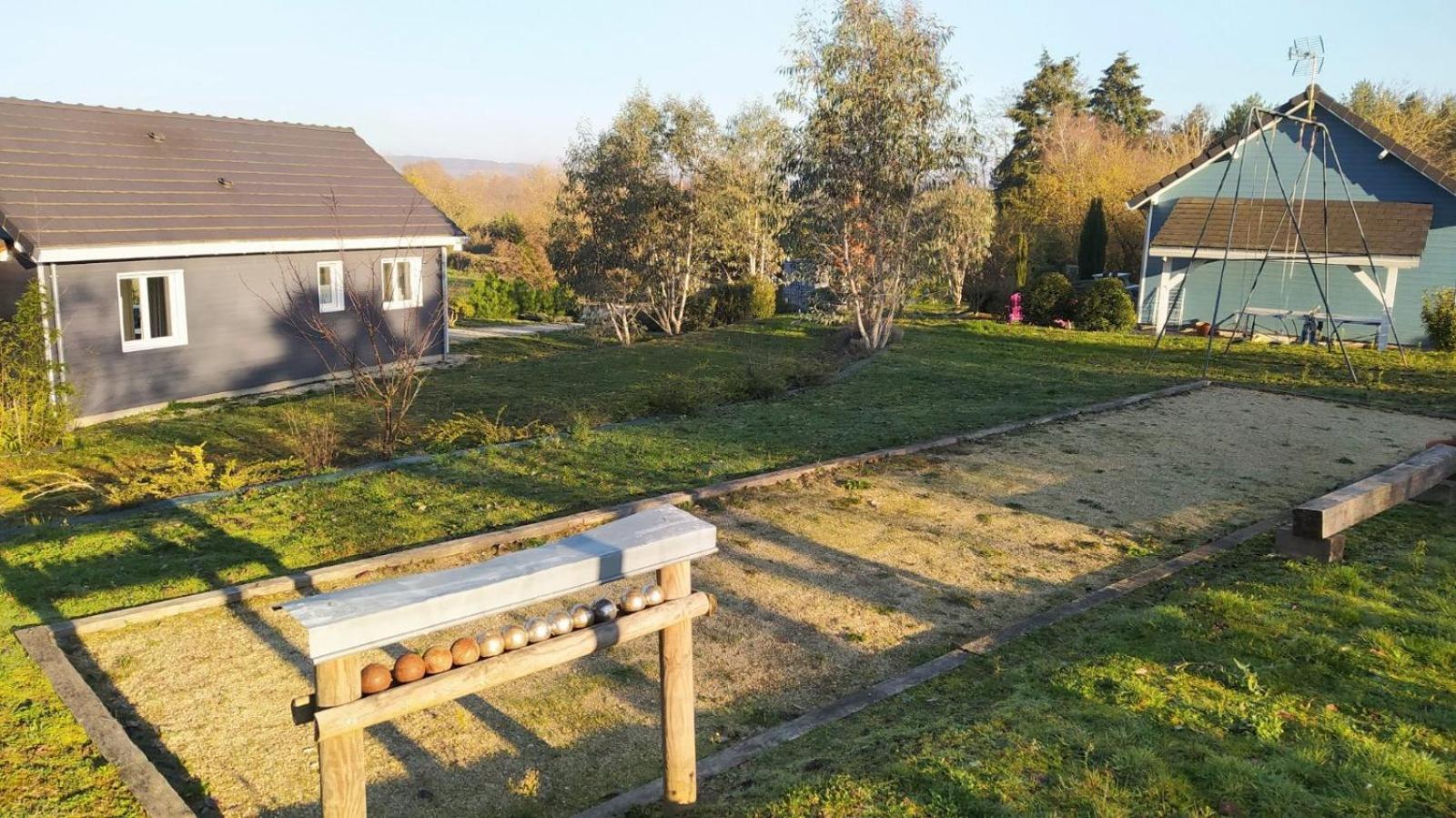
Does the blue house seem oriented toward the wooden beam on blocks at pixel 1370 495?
yes

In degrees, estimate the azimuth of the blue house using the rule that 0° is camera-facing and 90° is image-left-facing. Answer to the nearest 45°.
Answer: approximately 0°

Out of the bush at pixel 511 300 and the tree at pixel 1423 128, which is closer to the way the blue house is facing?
the bush

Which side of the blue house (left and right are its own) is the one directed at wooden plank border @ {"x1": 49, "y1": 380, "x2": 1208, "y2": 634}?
front

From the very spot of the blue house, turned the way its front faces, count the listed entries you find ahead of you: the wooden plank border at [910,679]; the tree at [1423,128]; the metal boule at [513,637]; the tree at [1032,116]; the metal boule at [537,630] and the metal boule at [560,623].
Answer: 4

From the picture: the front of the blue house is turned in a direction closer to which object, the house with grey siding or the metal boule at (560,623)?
the metal boule

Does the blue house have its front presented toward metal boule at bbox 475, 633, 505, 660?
yes

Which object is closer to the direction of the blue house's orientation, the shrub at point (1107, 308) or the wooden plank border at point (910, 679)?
the wooden plank border

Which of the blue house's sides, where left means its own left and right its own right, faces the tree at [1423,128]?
back

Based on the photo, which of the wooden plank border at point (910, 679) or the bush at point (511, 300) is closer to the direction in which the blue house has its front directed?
the wooden plank border

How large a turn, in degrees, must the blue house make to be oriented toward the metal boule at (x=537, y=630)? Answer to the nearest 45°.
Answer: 0° — it already faces it

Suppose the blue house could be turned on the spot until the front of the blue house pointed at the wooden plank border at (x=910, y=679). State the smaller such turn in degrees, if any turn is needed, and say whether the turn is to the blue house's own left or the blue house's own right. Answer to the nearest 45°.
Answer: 0° — it already faces it

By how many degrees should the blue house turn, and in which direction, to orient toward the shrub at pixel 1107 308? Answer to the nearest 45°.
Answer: approximately 90° to its right

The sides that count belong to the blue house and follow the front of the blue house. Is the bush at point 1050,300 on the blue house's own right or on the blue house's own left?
on the blue house's own right

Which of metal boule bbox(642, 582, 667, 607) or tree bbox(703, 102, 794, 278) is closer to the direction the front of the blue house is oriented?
the metal boule
